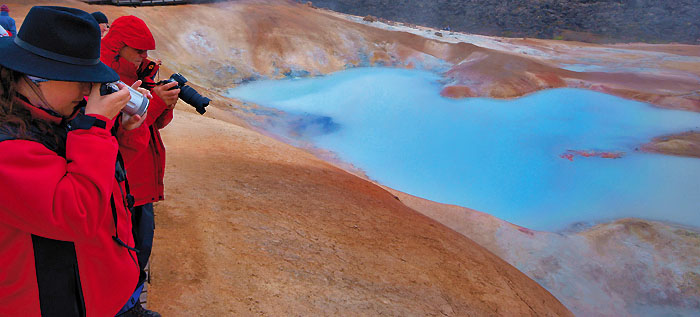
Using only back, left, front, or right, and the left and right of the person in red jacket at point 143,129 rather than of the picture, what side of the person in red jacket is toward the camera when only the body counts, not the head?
right

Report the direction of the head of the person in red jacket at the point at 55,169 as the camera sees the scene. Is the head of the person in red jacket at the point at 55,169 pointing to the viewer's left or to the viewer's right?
to the viewer's right

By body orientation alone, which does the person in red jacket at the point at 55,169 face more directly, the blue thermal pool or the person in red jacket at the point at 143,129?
the blue thermal pool

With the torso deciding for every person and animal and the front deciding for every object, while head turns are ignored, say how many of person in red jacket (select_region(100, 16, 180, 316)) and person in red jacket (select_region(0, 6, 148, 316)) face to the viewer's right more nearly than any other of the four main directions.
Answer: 2

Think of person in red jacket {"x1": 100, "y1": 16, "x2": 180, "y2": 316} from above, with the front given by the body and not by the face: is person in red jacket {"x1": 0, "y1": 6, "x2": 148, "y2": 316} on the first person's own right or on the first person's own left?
on the first person's own right

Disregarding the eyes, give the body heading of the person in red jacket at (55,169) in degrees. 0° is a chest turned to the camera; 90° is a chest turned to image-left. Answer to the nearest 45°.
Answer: approximately 270°

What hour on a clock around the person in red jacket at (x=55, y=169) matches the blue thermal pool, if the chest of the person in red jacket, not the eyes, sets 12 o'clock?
The blue thermal pool is roughly at 11 o'clock from the person in red jacket.

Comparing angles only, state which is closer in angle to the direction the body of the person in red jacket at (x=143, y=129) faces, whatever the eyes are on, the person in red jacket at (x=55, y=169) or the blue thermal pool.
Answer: the blue thermal pool
